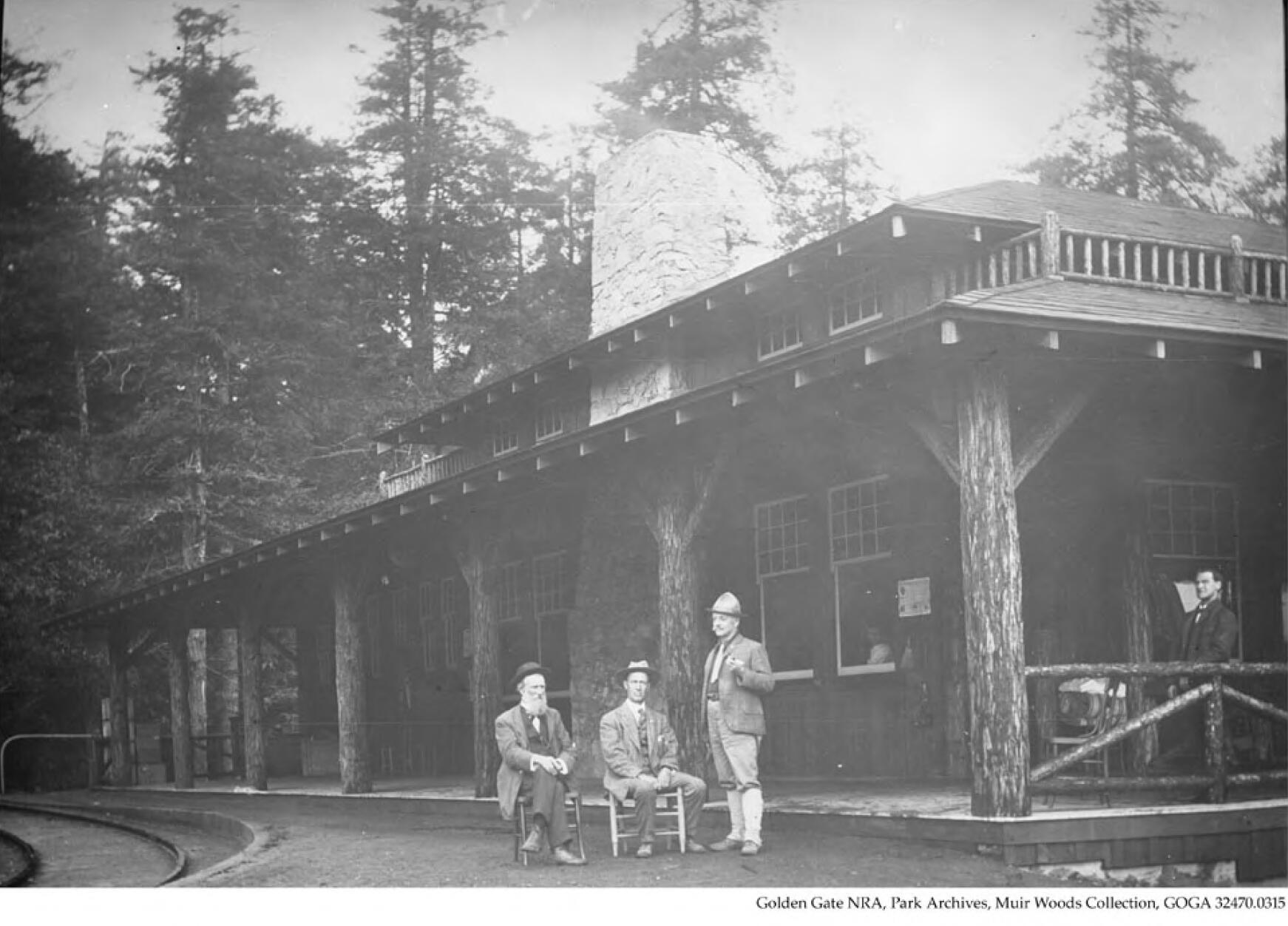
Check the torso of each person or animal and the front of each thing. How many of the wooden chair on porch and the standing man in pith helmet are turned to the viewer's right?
0

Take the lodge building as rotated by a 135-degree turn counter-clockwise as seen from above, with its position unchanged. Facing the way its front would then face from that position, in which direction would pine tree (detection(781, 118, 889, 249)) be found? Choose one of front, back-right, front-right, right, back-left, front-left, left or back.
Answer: left

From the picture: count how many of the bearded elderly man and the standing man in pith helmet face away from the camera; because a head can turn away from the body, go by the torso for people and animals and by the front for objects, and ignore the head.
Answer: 0

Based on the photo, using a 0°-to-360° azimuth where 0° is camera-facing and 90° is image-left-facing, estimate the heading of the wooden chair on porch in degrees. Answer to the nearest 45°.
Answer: approximately 45°

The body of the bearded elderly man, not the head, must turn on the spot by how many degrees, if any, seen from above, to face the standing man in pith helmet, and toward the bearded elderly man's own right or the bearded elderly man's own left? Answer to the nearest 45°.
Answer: approximately 45° to the bearded elderly man's own left

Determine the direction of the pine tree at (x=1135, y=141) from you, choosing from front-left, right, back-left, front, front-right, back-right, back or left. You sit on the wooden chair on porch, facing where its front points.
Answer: back-right

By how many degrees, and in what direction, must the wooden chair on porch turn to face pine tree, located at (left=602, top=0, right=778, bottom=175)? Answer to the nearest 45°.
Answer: approximately 135° to its right

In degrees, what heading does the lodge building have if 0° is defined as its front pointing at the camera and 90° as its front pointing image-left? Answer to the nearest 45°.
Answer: approximately 45°

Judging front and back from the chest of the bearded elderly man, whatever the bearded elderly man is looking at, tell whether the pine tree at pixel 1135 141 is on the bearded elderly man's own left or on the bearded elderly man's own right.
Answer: on the bearded elderly man's own left
